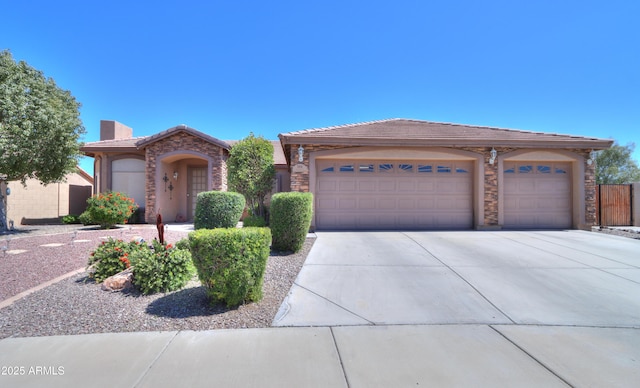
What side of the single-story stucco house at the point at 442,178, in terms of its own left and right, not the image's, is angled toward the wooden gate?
left

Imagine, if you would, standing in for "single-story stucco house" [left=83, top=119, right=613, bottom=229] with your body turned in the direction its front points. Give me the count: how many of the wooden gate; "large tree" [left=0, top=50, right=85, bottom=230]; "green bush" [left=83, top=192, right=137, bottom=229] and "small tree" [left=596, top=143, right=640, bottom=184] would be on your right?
2

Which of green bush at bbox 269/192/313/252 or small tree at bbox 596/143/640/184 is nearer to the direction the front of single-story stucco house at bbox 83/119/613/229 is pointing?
the green bush

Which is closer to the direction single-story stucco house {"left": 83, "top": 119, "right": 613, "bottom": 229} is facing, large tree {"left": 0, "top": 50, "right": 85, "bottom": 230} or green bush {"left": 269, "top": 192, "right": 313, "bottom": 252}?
the green bush

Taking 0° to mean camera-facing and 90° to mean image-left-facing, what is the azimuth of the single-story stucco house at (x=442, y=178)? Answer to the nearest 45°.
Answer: approximately 0°

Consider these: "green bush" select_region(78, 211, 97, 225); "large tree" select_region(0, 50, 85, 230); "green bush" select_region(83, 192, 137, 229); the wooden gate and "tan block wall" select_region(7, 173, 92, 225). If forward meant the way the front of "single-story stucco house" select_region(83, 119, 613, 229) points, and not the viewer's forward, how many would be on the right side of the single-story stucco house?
4

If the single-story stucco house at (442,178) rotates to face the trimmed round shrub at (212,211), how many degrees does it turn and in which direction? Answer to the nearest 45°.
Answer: approximately 45° to its right

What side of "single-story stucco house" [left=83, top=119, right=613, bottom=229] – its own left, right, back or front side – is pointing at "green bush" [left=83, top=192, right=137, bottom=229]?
right

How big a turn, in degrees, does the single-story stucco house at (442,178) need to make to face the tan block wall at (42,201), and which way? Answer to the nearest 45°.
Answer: approximately 90° to its right

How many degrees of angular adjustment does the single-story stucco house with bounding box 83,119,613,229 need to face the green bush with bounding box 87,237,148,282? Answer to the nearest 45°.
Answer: approximately 45° to its right

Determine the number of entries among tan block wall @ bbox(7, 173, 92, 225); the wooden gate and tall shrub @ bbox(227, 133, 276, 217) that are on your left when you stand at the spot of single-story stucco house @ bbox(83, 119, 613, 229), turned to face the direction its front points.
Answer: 1

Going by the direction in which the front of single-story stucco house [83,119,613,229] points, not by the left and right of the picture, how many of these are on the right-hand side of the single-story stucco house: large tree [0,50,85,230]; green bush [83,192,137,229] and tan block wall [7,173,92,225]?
3

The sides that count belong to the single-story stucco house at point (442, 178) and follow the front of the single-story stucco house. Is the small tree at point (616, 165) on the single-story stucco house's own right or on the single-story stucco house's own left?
on the single-story stucco house's own left

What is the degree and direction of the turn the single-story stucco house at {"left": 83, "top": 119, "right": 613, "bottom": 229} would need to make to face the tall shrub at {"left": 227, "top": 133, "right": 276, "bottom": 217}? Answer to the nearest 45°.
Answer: approximately 90° to its right

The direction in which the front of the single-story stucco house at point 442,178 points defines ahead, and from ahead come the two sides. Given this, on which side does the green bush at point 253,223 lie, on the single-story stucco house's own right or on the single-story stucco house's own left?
on the single-story stucco house's own right
